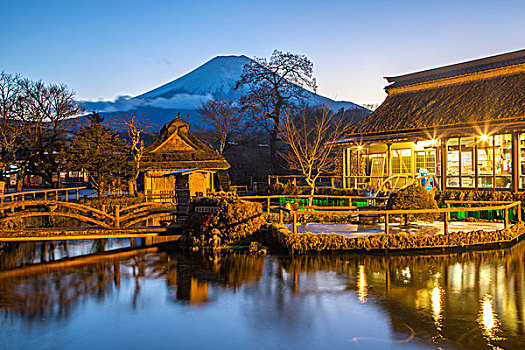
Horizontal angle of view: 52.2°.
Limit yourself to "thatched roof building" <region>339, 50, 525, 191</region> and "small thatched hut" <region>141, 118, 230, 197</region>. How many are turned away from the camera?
0

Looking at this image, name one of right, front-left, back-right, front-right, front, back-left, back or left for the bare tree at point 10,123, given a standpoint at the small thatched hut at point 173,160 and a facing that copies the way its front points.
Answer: back-right

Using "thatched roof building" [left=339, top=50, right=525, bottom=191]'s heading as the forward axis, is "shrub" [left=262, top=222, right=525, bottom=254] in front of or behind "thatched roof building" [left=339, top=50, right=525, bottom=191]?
in front

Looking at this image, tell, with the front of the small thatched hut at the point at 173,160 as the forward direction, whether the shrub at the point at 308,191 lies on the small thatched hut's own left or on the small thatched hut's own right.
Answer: on the small thatched hut's own left

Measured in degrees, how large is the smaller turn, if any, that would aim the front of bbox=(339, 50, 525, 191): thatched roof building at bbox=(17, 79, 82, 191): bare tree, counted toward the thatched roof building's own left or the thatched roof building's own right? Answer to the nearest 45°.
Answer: approximately 45° to the thatched roof building's own right

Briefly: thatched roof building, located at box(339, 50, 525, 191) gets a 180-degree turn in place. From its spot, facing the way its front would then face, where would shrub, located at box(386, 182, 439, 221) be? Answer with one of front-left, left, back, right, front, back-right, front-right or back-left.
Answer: back-right

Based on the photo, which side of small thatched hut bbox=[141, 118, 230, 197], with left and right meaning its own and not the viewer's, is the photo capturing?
front

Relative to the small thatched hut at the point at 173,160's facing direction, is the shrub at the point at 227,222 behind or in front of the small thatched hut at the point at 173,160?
in front

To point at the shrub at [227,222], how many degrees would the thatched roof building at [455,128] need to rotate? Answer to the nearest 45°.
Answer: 0° — it already faces it

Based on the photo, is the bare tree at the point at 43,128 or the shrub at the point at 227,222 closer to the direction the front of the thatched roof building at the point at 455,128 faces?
the shrub

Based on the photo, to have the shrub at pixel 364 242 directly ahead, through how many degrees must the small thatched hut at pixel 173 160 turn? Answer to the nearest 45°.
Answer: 0° — it already faces it

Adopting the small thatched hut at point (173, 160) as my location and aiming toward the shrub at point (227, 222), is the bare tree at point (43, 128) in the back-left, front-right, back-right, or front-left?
back-right

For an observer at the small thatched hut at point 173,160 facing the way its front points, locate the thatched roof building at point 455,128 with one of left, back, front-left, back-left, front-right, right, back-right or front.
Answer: front-left
